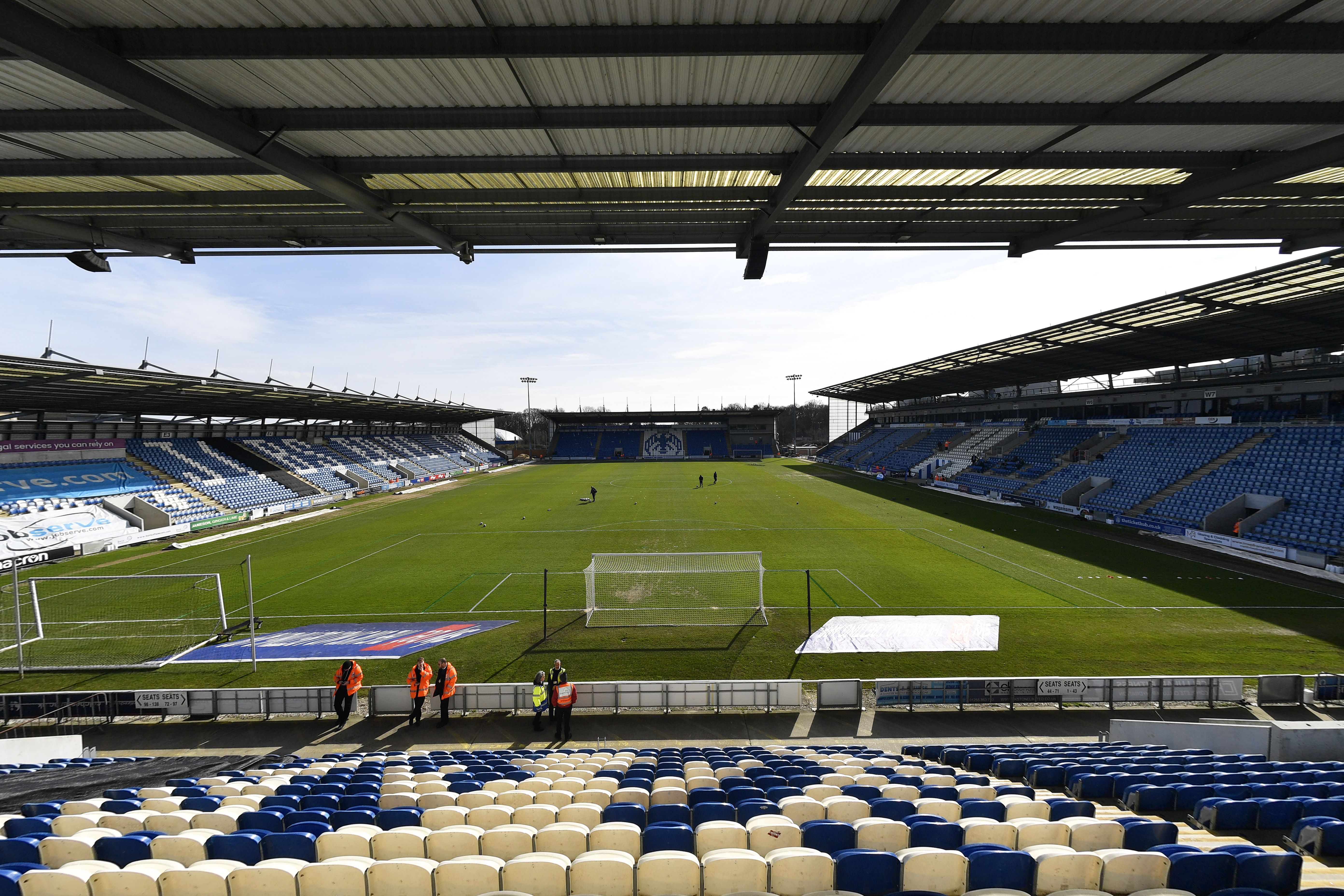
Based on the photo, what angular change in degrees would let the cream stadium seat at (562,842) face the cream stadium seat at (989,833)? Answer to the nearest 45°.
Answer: approximately 90° to its right

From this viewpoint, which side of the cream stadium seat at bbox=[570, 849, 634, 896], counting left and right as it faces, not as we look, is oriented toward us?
back

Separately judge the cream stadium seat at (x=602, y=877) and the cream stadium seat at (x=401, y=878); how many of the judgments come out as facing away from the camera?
2

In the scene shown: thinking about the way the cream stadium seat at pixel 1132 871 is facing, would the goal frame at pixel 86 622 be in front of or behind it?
in front

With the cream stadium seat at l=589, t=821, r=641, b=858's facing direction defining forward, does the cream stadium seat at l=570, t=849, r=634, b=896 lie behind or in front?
behind

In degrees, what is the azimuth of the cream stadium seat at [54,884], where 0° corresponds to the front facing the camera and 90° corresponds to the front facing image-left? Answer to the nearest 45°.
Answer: approximately 225°

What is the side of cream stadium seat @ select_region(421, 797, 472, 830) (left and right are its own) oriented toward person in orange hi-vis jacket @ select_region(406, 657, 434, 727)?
front

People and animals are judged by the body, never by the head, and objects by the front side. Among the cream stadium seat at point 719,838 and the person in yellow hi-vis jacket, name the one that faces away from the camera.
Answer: the cream stadium seat

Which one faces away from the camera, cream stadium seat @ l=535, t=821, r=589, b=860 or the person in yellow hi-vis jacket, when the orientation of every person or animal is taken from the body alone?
the cream stadium seat

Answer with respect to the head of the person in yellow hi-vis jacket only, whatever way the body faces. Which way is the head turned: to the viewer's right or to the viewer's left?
to the viewer's right

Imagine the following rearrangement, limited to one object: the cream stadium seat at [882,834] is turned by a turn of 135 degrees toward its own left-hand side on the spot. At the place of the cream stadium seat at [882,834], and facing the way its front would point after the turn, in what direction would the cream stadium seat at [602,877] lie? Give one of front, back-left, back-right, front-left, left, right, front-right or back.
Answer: front

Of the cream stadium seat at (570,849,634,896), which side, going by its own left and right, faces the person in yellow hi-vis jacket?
front

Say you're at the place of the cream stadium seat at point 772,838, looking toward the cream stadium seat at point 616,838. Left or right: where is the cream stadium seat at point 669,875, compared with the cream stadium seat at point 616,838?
left

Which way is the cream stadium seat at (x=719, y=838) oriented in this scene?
away from the camera
